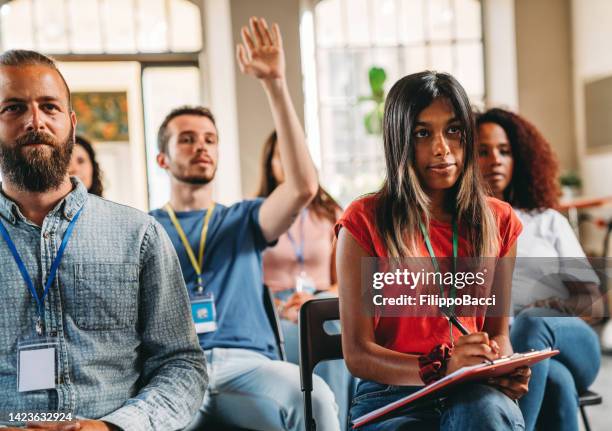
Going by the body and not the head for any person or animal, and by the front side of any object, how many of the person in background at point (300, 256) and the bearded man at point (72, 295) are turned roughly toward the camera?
2

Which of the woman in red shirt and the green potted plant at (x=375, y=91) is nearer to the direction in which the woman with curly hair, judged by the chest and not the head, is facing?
the woman in red shirt

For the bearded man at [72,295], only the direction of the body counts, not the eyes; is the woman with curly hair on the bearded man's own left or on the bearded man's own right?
on the bearded man's own left

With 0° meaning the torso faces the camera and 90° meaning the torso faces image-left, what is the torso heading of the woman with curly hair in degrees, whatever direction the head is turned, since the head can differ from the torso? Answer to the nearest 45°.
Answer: approximately 45°

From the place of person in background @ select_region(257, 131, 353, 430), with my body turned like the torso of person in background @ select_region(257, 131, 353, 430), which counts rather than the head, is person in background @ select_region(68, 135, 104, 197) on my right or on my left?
on my right
